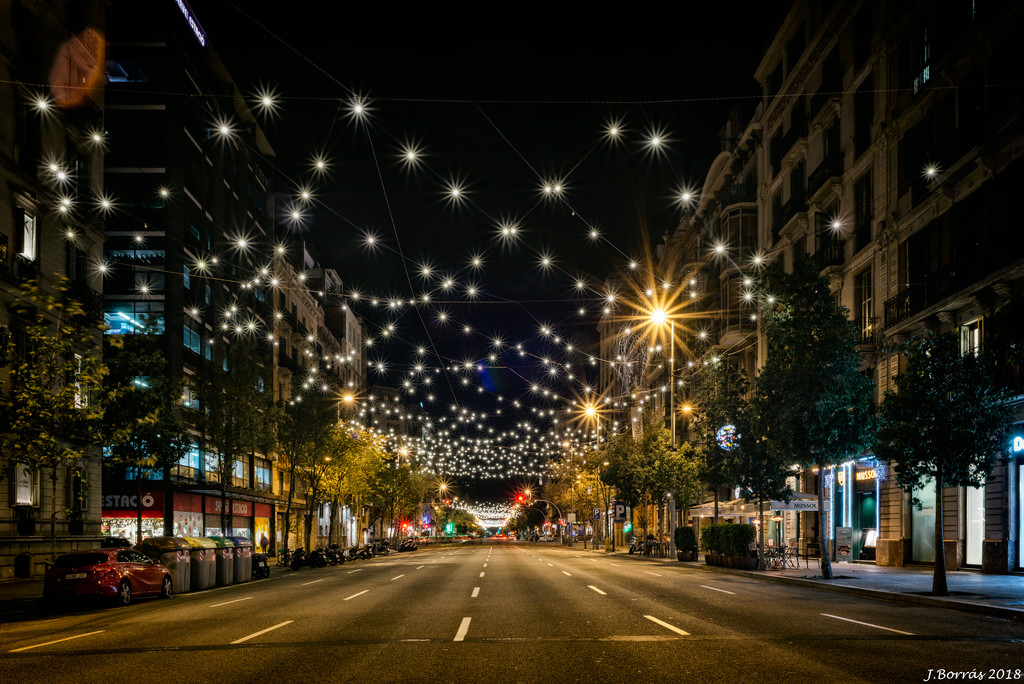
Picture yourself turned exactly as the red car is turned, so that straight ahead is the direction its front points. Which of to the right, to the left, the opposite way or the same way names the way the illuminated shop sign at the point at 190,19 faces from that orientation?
to the right

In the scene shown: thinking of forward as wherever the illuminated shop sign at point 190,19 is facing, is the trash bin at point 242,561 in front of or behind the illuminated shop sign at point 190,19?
in front

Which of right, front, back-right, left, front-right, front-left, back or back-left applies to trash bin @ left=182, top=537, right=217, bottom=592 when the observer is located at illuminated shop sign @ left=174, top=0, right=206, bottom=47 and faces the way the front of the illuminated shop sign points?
front-right

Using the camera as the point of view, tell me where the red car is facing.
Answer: facing away from the viewer and to the right of the viewer

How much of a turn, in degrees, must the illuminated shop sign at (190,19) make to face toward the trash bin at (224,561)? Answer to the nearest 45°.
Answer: approximately 45° to its right

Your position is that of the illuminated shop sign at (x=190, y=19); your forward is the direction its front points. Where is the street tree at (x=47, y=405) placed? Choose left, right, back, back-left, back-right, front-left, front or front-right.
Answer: front-right

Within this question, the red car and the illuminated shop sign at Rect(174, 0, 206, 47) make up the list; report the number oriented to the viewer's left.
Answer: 0

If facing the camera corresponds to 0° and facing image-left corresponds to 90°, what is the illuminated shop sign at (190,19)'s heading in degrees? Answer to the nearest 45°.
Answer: approximately 315°

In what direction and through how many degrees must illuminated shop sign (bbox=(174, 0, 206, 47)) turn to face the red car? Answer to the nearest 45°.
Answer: approximately 45° to its right

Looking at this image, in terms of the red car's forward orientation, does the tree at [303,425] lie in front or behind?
in front

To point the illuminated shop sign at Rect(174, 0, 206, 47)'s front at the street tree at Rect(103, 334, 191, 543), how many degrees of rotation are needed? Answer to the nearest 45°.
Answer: approximately 45° to its right
